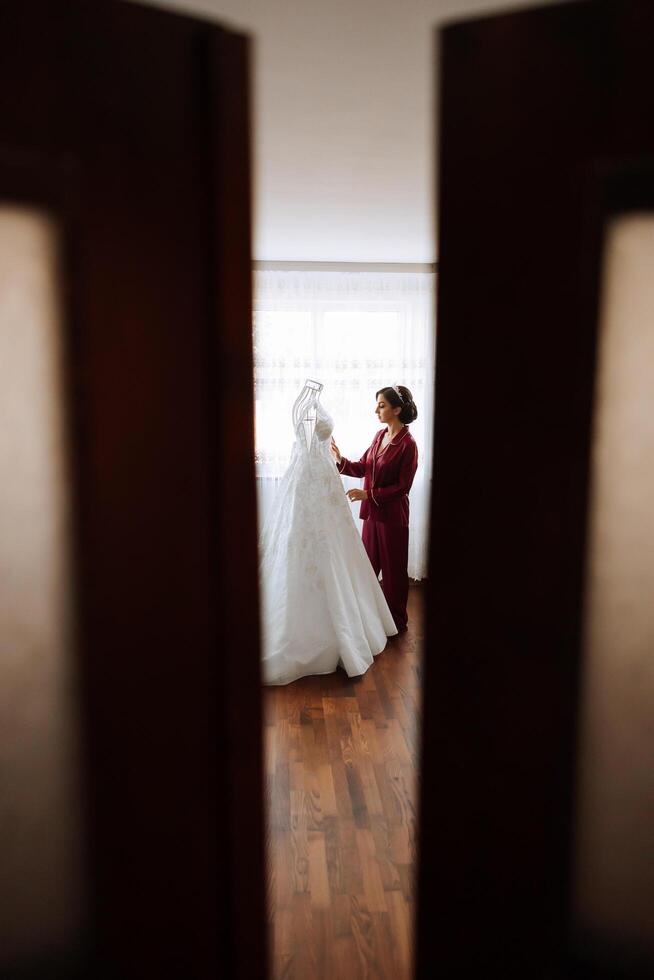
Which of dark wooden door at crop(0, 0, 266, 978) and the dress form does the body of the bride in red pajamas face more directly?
the dress form

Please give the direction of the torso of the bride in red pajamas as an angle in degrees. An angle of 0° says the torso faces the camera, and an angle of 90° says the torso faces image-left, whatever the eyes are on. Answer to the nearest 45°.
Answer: approximately 45°

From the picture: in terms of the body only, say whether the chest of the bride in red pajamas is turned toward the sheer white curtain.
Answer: no

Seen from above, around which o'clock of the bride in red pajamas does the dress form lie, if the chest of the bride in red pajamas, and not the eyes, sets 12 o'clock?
The dress form is roughly at 12 o'clock from the bride in red pajamas.

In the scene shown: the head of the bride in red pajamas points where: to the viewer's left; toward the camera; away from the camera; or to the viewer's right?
to the viewer's left

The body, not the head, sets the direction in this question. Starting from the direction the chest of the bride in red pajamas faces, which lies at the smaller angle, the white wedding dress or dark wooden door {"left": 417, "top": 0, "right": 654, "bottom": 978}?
the white wedding dress

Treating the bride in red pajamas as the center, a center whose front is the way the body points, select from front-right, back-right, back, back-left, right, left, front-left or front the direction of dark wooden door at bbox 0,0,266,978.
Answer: front-left

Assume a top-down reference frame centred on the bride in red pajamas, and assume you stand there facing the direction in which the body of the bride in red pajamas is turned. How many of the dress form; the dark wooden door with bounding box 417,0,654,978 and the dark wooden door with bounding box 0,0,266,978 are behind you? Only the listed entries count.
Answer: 0

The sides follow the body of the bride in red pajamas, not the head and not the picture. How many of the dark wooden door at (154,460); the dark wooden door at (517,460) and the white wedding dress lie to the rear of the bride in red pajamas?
0

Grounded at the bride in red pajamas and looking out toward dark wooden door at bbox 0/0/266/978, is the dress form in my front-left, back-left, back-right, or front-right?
front-right

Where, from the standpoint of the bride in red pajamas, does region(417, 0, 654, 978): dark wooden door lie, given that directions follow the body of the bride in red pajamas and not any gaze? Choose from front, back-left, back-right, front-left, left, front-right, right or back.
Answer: front-left
